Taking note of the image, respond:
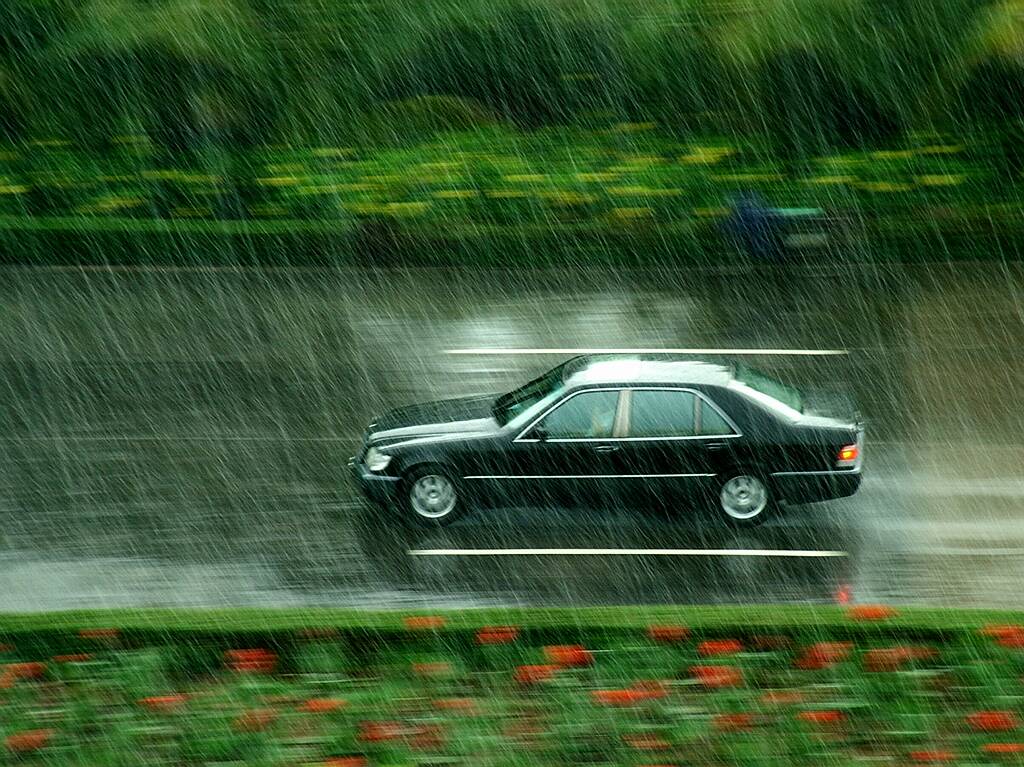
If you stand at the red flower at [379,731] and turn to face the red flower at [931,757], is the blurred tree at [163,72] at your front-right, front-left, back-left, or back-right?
back-left

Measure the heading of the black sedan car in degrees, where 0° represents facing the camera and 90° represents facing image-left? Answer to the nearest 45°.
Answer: approximately 90°
